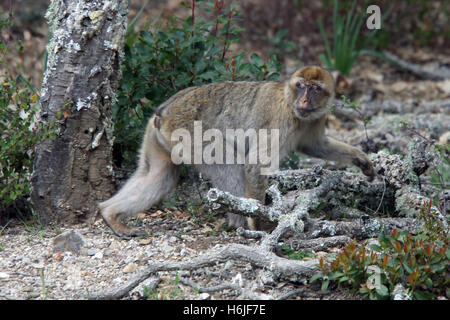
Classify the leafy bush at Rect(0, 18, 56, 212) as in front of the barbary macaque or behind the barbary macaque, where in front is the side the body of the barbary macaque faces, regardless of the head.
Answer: behind

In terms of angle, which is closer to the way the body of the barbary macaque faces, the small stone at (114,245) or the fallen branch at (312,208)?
the fallen branch

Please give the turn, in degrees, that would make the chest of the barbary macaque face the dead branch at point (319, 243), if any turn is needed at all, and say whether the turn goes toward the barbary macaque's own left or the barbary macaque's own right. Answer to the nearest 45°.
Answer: approximately 45° to the barbary macaque's own right

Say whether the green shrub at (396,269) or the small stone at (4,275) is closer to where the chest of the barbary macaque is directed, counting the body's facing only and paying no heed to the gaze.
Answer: the green shrub

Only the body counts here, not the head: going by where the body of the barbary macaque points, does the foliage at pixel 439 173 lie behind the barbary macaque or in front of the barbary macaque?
in front

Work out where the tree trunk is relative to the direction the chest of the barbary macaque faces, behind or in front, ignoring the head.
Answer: behind

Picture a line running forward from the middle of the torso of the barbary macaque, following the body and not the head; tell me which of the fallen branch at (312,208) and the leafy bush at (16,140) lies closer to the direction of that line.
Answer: the fallen branch

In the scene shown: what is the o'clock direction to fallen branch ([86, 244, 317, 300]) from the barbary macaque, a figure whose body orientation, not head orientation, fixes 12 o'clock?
The fallen branch is roughly at 3 o'clock from the barbary macaque.

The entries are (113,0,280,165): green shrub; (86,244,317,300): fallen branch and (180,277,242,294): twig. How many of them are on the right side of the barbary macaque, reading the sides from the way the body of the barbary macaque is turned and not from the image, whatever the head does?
2

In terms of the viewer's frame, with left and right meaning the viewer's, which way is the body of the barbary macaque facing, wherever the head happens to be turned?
facing to the right of the viewer

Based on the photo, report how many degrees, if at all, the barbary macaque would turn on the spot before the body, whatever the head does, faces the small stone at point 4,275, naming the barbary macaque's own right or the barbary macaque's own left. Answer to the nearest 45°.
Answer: approximately 135° to the barbary macaque's own right

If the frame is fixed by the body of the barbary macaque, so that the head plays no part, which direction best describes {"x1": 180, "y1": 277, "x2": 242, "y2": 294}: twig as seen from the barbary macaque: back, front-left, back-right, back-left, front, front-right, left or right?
right

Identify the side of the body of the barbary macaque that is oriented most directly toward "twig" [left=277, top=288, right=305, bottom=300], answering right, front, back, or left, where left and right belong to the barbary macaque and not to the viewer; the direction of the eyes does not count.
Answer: right
